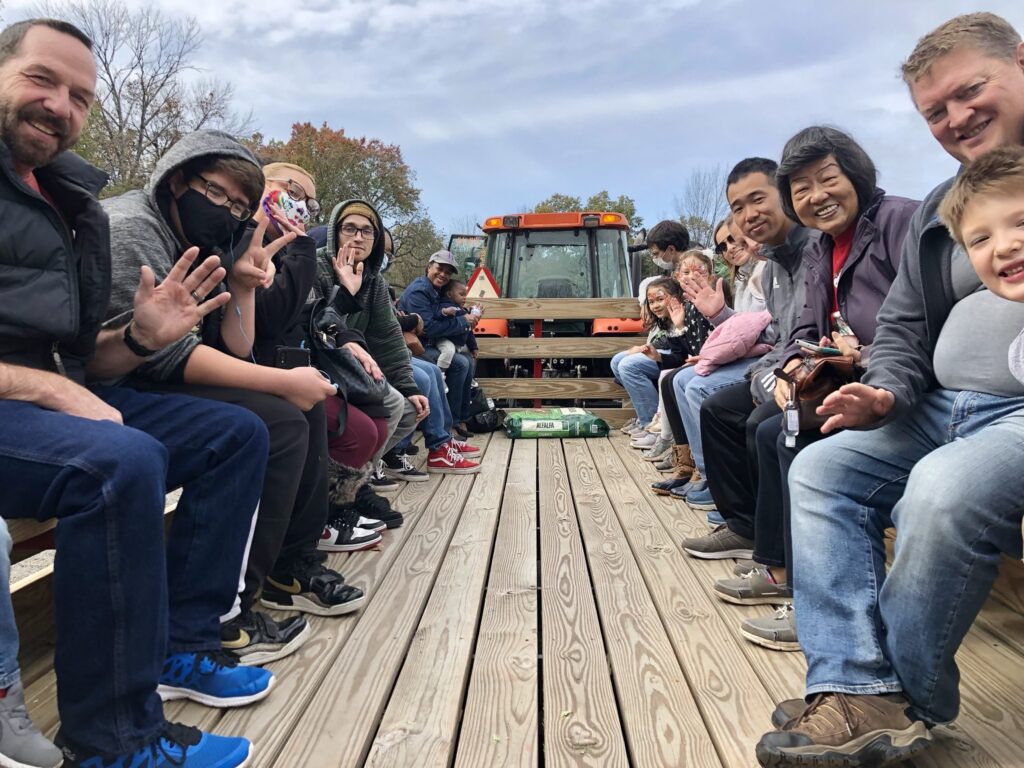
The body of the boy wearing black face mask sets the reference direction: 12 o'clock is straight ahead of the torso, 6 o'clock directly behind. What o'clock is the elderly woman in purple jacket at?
The elderly woman in purple jacket is roughly at 11 o'clock from the boy wearing black face mask.

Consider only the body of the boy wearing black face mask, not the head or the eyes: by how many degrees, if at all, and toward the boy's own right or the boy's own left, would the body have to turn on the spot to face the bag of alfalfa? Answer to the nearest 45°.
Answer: approximately 90° to the boy's own left

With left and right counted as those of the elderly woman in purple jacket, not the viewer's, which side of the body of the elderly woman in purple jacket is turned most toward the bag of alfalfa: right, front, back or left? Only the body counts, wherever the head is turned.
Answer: right

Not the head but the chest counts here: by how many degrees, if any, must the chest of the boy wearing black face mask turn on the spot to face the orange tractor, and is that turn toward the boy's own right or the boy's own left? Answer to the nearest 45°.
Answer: approximately 90° to the boy's own left

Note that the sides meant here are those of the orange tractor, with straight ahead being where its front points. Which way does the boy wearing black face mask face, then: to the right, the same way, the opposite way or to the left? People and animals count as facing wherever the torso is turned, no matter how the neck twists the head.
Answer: to the right

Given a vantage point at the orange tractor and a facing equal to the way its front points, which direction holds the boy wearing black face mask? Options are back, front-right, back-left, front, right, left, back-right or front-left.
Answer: back

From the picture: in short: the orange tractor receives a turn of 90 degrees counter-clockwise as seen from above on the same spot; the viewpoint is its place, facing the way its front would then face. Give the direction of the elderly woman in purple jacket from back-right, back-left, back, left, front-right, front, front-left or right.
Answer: left

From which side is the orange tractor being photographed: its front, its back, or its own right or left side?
back

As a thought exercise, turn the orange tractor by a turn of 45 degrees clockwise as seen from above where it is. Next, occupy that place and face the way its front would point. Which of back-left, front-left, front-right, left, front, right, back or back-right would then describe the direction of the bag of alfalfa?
back-right
